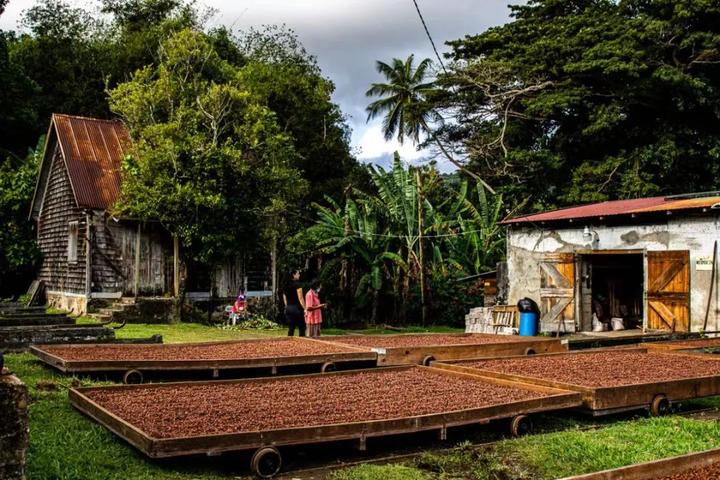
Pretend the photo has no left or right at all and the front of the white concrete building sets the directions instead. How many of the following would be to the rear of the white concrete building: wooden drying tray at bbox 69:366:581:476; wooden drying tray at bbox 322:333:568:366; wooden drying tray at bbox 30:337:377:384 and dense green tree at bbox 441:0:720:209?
1

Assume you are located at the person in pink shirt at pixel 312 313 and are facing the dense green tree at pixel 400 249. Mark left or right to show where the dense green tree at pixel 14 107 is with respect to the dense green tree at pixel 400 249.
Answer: left

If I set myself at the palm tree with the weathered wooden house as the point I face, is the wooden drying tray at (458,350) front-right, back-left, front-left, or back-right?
front-left

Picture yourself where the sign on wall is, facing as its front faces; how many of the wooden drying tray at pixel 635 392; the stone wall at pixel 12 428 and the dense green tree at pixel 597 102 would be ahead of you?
2

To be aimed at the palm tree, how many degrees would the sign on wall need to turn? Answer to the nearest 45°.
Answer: approximately 135° to its right

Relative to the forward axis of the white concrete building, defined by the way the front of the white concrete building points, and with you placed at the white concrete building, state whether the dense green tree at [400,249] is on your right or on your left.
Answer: on your right

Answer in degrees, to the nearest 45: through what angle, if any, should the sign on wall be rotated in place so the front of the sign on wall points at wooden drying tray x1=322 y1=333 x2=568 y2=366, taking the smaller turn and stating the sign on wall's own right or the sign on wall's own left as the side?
approximately 45° to the sign on wall's own right

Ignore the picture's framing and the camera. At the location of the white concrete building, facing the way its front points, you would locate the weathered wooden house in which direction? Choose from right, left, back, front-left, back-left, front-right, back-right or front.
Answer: right

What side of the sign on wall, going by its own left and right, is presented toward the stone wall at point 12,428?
front

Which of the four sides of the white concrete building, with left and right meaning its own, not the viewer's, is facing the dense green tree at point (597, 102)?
back

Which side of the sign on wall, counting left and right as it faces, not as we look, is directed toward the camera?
front

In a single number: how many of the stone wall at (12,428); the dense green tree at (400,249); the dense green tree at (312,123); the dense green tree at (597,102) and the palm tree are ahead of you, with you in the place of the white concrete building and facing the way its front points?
1

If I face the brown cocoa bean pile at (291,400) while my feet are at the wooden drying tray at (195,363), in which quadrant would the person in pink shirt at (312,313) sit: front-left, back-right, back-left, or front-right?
back-left

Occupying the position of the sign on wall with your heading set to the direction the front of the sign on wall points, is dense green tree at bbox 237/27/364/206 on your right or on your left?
on your right

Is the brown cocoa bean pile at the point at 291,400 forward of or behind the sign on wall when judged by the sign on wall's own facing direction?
forward
